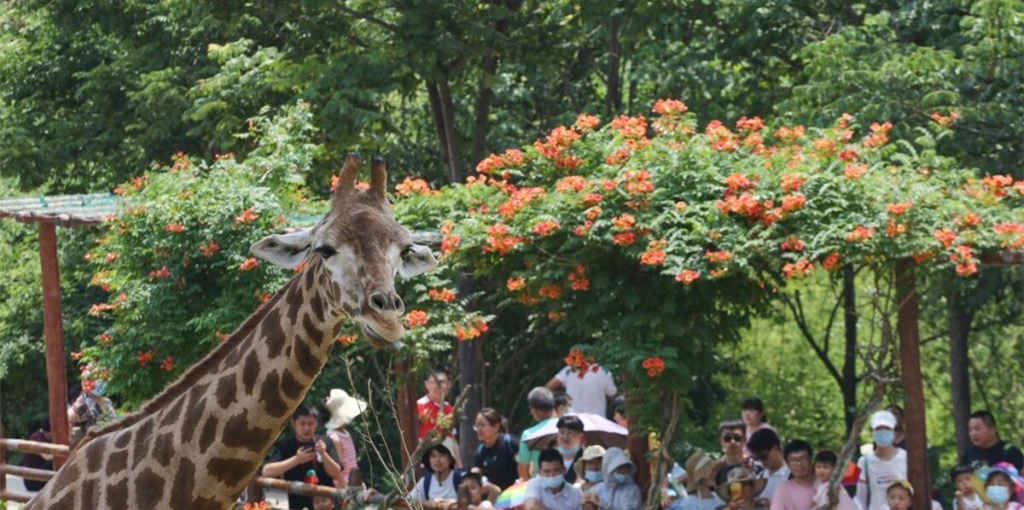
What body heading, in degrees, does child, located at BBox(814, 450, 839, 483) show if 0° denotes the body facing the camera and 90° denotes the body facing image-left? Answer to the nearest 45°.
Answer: approximately 45°

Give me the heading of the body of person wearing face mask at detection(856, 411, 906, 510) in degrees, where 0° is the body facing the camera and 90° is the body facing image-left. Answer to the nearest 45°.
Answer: approximately 0°

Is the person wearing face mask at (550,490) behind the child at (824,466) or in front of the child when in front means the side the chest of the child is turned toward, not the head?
in front

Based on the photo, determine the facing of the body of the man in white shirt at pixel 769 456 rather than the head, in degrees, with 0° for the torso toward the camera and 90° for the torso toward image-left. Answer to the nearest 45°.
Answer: approximately 45°

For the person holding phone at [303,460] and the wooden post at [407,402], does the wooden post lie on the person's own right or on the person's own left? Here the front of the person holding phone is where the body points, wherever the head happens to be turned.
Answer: on the person's own left

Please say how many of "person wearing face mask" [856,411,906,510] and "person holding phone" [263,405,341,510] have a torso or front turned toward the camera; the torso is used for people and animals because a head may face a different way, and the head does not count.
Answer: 2

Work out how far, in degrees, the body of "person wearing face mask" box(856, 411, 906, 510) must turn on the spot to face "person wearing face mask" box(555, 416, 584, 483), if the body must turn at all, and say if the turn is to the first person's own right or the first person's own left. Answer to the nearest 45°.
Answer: approximately 90° to the first person's own right
